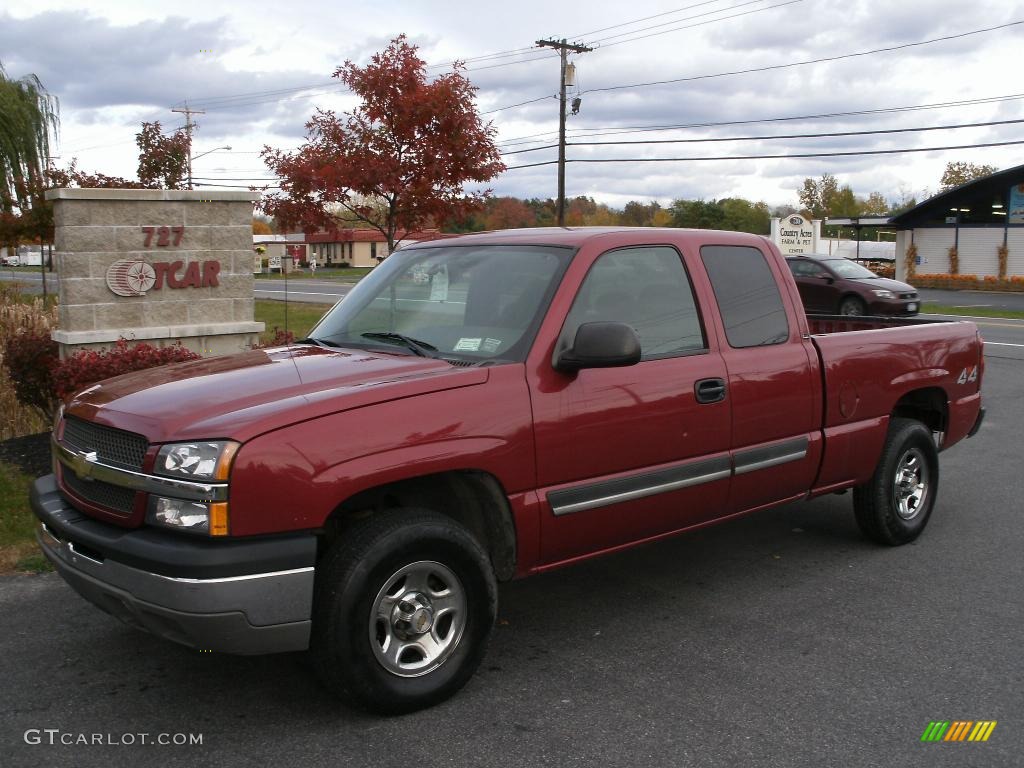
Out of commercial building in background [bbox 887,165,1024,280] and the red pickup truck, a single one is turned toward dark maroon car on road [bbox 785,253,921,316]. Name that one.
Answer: the commercial building in background

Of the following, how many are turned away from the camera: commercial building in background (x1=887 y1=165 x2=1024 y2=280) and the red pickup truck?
0

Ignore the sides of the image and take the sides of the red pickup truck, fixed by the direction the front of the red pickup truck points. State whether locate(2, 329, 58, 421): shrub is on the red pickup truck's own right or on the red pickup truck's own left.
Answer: on the red pickup truck's own right

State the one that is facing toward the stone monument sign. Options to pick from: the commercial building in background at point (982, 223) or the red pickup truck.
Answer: the commercial building in background

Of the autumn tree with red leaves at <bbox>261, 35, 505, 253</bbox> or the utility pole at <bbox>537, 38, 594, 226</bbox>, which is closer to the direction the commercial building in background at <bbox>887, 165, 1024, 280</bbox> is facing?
the autumn tree with red leaves

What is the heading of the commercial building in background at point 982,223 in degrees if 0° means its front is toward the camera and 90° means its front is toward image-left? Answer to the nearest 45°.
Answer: approximately 0°

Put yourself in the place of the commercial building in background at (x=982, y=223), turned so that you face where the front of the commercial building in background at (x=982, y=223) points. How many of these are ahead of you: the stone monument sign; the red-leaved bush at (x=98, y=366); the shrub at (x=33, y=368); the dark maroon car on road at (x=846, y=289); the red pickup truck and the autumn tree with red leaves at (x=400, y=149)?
6

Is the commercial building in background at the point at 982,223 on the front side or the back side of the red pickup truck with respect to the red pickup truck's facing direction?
on the back side

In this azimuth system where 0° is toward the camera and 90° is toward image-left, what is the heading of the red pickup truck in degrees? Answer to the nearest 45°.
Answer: approximately 45°

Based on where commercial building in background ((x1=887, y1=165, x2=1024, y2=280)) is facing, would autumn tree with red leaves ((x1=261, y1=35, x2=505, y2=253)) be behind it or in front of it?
in front

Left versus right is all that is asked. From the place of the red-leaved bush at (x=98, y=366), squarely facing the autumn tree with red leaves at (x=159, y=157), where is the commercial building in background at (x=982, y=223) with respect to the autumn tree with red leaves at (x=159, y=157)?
right

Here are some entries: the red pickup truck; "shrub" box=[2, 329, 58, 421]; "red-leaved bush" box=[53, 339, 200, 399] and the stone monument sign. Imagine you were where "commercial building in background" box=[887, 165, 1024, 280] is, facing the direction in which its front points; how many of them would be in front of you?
4

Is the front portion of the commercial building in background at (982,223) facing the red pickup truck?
yes
